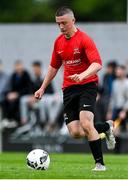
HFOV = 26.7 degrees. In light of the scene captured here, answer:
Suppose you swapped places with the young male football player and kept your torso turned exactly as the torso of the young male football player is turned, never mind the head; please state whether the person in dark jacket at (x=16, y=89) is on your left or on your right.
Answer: on your right

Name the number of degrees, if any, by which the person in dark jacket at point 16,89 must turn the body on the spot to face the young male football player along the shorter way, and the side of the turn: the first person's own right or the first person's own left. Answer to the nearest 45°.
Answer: approximately 45° to the first person's own left

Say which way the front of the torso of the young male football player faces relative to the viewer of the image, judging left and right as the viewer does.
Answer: facing the viewer and to the left of the viewer

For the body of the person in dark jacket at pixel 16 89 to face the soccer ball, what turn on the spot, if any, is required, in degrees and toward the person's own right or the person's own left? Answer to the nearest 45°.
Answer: approximately 45° to the person's own left

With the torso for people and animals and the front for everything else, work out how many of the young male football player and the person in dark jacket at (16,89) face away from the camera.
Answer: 0
